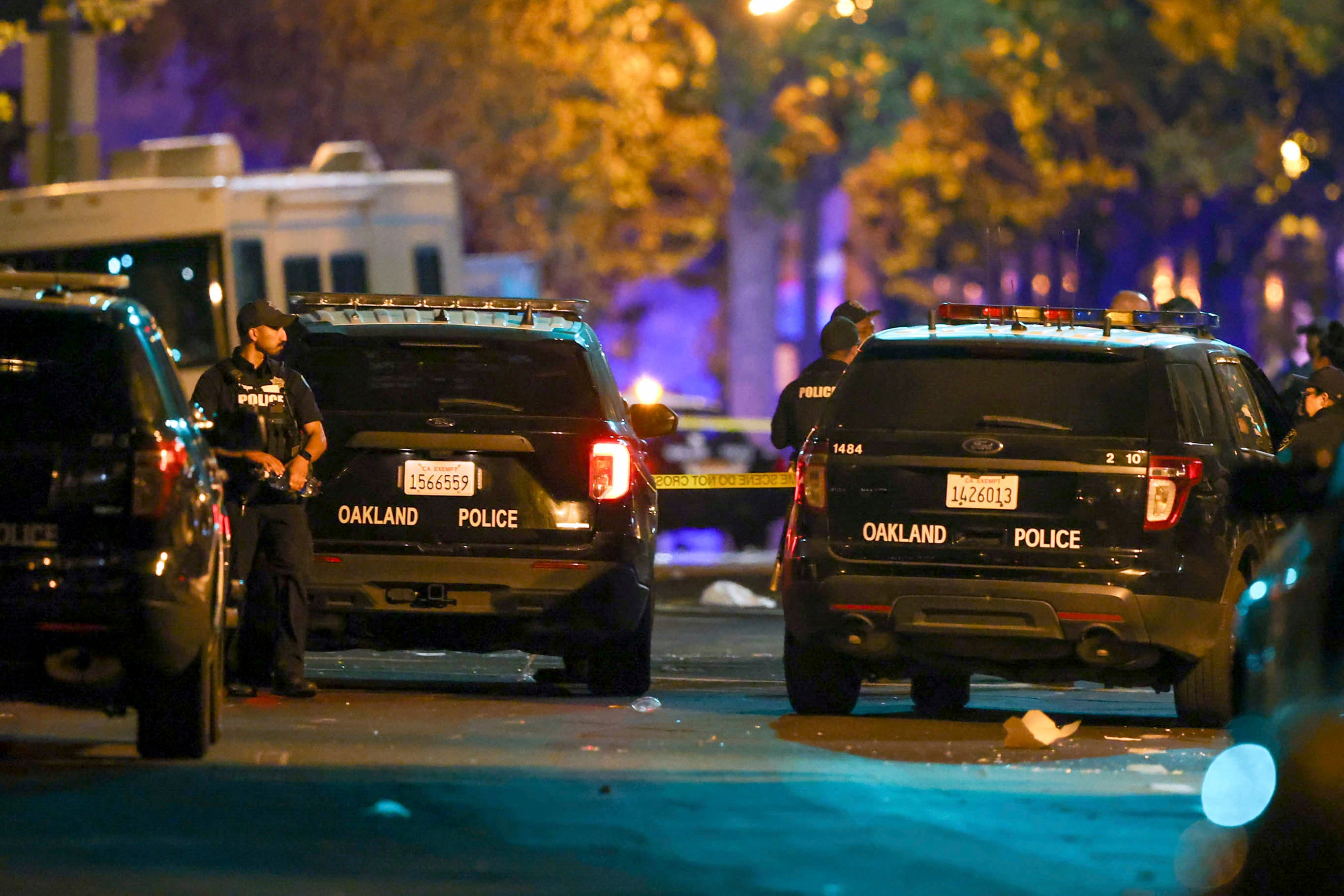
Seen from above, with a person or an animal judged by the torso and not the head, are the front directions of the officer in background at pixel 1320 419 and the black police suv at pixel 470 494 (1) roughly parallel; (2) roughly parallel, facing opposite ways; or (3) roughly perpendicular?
roughly perpendicular

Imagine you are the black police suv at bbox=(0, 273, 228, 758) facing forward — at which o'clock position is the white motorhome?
The white motorhome is roughly at 12 o'clock from the black police suv.

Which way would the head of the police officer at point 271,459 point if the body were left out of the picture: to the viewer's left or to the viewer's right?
to the viewer's right

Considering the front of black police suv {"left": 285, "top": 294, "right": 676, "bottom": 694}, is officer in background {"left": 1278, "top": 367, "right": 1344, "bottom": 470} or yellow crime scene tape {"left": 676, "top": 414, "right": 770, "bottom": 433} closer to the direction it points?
the yellow crime scene tape

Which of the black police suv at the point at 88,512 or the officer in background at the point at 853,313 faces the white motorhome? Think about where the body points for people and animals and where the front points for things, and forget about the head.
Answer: the black police suv

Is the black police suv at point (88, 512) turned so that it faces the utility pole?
yes

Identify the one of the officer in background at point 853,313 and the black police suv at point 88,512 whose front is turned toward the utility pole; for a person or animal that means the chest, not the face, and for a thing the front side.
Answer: the black police suv

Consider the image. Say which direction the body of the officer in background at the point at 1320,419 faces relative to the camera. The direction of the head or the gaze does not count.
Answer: to the viewer's left

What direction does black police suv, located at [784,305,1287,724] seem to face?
away from the camera

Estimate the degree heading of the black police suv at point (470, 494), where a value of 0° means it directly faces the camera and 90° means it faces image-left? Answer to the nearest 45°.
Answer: approximately 180°

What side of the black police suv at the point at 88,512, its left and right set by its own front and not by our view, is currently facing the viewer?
back

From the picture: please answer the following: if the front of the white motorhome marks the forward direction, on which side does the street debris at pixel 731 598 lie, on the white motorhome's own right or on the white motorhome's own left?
on the white motorhome's own left

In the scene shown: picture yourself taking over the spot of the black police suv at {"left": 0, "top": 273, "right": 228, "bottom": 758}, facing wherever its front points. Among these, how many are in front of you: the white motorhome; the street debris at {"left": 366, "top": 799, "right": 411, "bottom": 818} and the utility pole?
2

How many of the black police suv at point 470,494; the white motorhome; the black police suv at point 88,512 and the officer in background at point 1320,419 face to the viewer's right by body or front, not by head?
0
